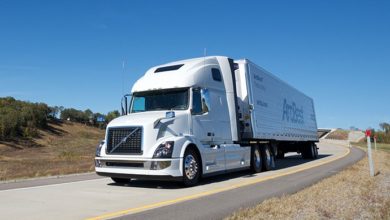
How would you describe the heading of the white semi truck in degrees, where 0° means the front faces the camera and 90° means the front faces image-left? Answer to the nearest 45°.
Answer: approximately 45°
